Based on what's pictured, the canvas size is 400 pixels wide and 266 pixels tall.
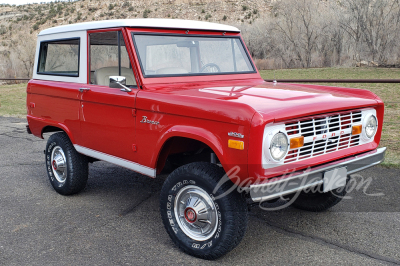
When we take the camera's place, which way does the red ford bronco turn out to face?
facing the viewer and to the right of the viewer
